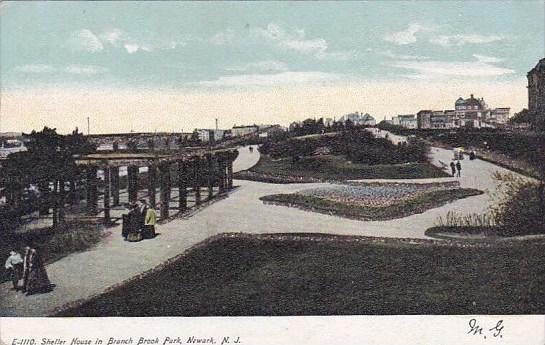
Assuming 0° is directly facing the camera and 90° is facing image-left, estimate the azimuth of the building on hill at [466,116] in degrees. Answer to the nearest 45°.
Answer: approximately 0°

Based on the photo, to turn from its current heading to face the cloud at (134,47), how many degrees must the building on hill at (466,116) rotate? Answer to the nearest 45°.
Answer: approximately 90° to its right
